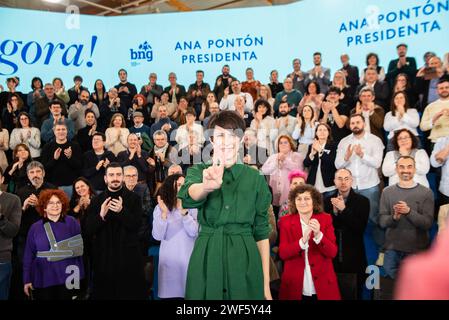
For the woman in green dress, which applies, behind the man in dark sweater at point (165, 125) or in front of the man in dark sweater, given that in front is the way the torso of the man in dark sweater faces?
in front

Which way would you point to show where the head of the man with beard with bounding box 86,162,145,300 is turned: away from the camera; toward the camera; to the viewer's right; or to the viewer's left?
toward the camera

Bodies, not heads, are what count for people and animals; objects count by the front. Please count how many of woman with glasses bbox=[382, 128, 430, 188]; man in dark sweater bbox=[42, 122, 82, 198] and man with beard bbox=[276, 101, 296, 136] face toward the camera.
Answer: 3

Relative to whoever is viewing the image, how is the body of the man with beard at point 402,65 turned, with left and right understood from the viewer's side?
facing the viewer

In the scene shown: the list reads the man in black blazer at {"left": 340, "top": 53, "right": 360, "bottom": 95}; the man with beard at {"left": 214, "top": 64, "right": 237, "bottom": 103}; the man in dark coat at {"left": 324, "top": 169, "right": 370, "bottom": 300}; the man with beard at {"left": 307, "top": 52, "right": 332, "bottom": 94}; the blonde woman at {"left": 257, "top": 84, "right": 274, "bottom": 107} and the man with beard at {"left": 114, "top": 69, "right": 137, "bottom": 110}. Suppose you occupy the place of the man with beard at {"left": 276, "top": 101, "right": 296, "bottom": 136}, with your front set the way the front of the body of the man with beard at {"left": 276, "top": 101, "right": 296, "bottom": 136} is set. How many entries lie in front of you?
1

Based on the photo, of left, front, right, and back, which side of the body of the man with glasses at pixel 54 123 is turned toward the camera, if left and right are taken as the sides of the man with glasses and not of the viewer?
front

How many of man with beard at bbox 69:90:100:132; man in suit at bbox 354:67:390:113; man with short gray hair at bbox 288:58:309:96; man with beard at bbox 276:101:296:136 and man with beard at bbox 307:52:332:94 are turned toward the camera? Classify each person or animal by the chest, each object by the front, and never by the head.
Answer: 5

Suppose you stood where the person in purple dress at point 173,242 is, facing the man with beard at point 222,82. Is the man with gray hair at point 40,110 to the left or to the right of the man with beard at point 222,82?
left

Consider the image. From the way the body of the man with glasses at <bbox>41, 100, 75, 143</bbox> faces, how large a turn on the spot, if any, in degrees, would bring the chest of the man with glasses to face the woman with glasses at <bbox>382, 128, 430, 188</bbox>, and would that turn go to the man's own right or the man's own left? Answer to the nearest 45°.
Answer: approximately 45° to the man's own left

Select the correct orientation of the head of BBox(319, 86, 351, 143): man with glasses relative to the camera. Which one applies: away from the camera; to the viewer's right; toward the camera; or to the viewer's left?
toward the camera

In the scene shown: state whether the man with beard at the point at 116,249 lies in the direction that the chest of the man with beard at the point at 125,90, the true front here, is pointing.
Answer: yes

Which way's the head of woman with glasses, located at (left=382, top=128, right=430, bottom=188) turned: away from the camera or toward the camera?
toward the camera

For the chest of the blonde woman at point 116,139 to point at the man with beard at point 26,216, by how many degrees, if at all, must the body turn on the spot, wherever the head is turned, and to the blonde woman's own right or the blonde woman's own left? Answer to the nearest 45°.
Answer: approximately 45° to the blonde woman's own right

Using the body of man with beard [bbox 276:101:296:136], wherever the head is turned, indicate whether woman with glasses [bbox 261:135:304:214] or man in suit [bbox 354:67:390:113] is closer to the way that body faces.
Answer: the woman with glasses

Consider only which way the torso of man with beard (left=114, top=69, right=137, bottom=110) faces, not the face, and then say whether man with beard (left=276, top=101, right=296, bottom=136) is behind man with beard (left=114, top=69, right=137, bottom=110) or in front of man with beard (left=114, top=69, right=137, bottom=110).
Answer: in front
